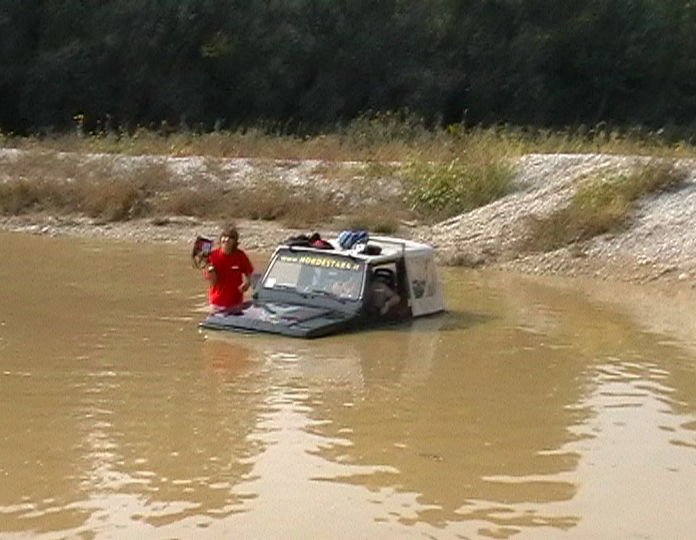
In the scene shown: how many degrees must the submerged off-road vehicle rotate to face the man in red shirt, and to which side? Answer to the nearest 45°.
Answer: approximately 45° to its right

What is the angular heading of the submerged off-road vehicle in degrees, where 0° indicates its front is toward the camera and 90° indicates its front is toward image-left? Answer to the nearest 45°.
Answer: approximately 45°

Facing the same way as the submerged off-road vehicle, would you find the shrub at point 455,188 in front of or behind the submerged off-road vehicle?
behind
